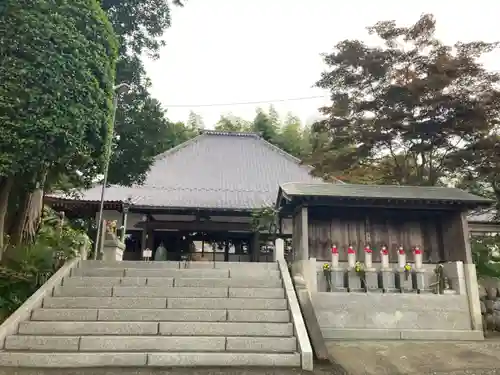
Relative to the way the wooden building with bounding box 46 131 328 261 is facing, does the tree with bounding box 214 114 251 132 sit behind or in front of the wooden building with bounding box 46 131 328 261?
behind

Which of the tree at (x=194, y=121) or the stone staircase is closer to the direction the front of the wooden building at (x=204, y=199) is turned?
the stone staircase

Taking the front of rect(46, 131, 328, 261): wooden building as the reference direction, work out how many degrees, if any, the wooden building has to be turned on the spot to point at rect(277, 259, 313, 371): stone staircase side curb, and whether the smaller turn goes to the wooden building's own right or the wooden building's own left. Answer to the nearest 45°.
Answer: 0° — it already faces it

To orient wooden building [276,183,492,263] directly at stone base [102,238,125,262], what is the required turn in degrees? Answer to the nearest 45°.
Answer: approximately 90° to its right

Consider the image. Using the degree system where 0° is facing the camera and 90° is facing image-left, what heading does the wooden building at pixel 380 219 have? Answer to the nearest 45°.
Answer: approximately 0°

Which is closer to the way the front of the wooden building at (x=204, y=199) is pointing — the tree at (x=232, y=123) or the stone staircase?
the stone staircase

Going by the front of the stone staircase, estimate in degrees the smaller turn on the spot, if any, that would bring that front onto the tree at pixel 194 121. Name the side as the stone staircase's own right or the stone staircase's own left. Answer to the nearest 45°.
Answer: approximately 180°

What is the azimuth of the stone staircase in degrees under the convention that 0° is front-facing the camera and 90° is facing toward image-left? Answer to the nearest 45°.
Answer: approximately 0°
